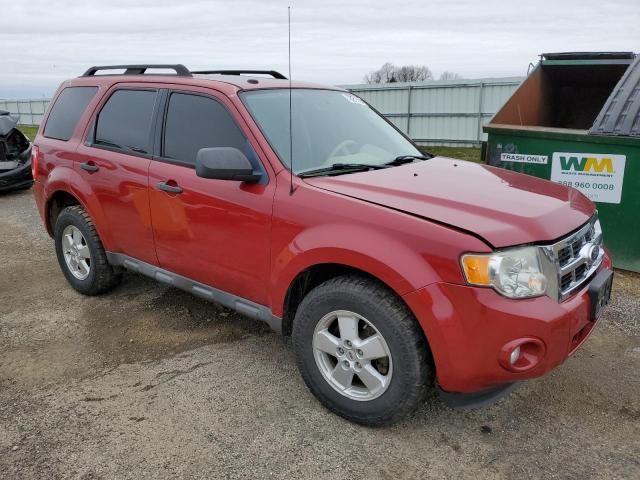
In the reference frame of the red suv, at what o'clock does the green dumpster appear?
The green dumpster is roughly at 9 o'clock from the red suv.

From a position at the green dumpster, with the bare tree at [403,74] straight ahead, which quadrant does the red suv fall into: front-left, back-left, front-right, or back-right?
back-left

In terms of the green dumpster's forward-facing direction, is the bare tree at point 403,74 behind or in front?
behind

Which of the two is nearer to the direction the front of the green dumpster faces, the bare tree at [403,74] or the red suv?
the red suv

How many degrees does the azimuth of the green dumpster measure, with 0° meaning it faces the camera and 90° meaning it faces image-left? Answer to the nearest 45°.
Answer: approximately 0°
